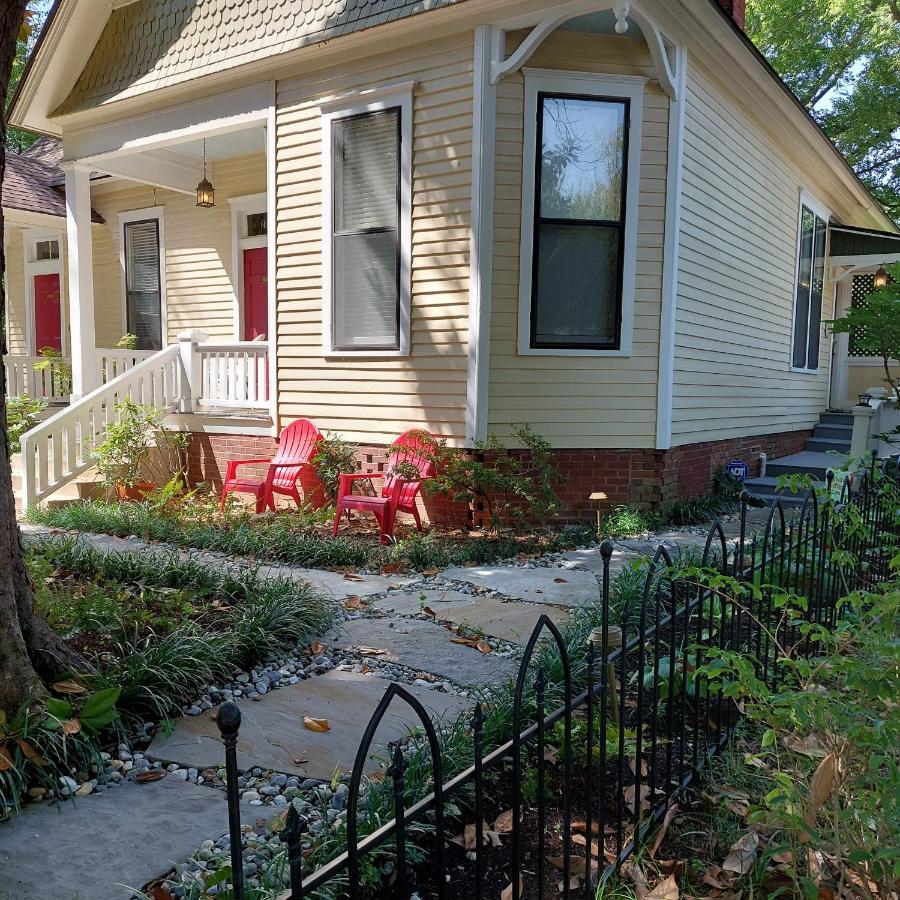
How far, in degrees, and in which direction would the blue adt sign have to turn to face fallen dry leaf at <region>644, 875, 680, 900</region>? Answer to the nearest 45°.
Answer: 0° — it already faces it

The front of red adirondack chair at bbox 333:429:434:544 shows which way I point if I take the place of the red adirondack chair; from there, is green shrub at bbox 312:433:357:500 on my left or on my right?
on my right

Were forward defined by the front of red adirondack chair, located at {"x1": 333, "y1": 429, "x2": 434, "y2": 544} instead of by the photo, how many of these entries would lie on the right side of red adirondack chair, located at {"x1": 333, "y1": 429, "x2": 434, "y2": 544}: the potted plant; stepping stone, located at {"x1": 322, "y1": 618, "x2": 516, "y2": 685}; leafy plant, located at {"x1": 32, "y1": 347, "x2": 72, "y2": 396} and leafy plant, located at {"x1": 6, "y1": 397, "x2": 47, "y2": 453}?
3

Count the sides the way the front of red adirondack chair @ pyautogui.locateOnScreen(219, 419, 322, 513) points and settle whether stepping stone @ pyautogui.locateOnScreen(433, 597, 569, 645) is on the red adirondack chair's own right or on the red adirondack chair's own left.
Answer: on the red adirondack chair's own left

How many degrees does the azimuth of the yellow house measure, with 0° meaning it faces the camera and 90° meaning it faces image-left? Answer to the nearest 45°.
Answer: approximately 45°
